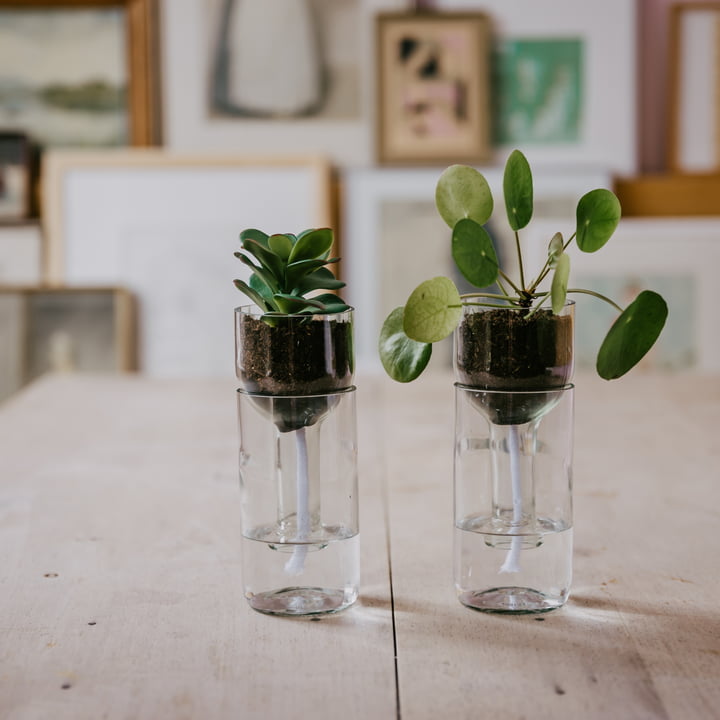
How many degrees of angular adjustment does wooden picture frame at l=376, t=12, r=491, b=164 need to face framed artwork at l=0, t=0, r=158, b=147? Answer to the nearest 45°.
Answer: approximately 90° to its right

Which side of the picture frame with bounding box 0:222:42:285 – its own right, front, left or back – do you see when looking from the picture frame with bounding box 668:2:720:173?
left

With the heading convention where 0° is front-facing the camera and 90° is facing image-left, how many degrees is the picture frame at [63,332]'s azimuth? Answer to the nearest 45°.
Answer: approximately 0°

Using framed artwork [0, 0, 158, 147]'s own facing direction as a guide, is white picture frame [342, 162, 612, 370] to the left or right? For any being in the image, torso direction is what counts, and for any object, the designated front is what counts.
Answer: on its left

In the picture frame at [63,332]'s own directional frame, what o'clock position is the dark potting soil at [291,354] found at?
The dark potting soil is roughly at 12 o'clock from the picture frame.

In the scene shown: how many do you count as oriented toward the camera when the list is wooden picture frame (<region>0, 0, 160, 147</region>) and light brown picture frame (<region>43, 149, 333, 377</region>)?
2

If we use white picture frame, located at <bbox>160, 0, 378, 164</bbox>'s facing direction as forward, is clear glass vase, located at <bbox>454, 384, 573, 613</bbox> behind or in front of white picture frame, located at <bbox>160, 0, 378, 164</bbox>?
in front

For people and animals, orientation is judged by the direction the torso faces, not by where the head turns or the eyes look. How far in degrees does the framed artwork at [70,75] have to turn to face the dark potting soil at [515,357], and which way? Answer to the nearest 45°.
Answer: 0° — it already faces it
